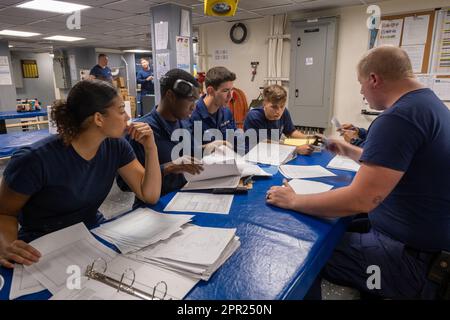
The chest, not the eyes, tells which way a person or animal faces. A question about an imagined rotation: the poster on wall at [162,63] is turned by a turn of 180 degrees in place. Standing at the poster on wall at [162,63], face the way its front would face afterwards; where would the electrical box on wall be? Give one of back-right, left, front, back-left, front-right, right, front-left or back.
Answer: front-right

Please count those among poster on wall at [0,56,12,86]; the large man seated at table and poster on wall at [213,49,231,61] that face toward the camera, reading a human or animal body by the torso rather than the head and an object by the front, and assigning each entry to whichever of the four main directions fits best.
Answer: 2

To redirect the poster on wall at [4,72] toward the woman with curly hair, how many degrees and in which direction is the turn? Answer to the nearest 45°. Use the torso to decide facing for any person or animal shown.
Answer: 0° — it already faces them

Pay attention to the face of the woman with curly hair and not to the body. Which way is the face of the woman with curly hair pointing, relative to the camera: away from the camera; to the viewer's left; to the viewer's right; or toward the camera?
to the viewer's right

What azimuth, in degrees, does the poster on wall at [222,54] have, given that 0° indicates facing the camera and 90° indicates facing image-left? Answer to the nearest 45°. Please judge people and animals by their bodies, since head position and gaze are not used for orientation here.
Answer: approximately 0°

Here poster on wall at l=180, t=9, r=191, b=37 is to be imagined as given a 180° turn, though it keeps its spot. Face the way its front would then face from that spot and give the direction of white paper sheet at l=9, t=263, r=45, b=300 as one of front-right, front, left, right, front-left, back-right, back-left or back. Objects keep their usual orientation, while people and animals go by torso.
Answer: back-left

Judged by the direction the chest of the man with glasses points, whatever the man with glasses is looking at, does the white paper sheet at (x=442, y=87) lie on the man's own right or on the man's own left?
on the man's own left

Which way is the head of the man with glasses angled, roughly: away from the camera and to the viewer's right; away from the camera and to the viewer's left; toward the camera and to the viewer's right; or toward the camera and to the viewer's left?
toward the camera and to the viewer's right

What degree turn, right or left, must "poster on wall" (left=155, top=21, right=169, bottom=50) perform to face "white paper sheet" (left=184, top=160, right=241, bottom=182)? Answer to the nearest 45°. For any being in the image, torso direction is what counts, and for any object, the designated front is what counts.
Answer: approximately 45° to its left

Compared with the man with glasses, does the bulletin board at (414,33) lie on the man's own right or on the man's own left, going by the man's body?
on the man's own left

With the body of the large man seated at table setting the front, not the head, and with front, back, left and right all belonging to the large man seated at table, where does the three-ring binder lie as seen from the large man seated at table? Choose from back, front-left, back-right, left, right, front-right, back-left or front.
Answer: left

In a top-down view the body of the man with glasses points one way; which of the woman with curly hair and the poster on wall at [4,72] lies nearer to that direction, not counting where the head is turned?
the woman with curly hair

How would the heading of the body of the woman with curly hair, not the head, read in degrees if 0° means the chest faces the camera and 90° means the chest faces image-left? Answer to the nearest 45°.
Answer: approximately 315°

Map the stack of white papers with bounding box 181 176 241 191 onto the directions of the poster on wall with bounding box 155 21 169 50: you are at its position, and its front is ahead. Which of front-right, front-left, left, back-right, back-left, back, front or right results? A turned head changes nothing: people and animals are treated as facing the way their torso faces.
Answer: front-left

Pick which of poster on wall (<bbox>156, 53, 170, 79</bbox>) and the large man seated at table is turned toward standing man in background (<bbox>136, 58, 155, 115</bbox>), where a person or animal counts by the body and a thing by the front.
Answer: the large man seated at table
